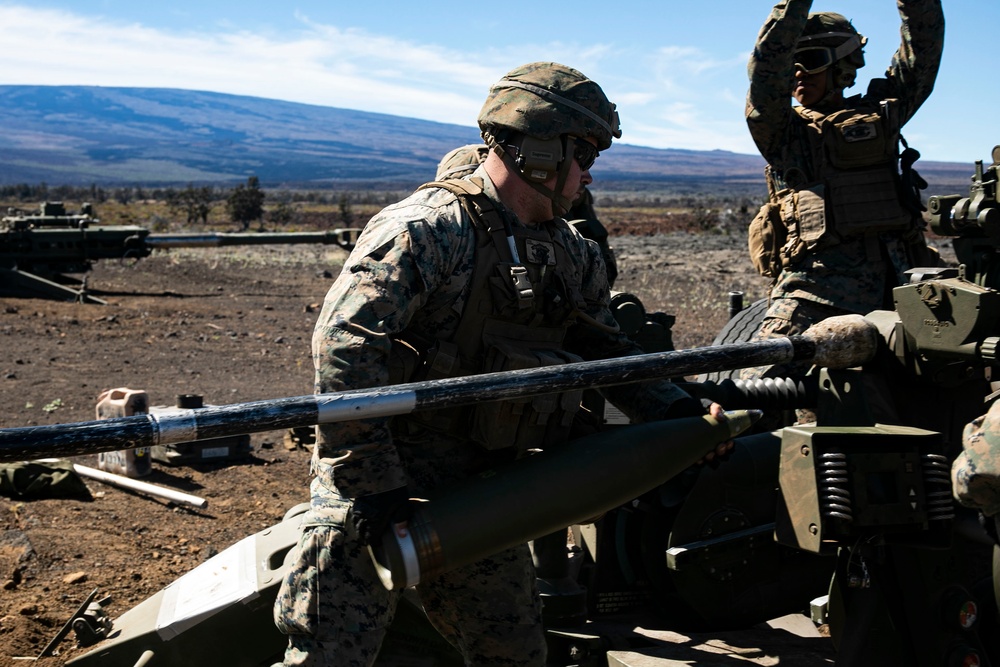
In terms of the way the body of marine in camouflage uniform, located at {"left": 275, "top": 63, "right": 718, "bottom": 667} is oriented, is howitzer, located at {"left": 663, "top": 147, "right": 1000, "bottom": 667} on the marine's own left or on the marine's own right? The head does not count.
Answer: on the marine's own left

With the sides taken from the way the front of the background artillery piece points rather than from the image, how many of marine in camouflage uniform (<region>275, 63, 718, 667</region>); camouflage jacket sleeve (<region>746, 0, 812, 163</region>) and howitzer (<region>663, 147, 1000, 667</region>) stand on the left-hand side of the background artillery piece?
0

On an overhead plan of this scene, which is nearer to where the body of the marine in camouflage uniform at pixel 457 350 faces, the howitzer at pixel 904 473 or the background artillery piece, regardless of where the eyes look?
the howitzer

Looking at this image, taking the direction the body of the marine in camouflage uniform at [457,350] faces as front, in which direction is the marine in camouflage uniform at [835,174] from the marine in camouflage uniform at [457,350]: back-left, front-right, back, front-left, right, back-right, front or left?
left

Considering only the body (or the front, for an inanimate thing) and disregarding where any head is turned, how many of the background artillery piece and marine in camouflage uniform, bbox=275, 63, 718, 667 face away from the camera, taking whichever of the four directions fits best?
0

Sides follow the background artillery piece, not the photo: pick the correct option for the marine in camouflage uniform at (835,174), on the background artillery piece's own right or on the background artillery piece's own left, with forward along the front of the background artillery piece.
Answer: on the background artillery piece's own right

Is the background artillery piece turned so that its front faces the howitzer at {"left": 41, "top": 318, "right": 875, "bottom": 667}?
no

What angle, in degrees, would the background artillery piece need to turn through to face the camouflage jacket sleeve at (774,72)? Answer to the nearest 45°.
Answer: approximately 90° to its right

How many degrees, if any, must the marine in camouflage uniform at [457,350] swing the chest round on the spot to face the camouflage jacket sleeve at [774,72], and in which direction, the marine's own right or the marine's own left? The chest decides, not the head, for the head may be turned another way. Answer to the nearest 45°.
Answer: approximately 90° to the marine's own left

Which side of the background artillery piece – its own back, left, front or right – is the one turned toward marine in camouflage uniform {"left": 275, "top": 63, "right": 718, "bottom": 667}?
right

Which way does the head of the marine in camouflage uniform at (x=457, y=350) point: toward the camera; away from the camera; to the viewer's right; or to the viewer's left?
to the viewer's right

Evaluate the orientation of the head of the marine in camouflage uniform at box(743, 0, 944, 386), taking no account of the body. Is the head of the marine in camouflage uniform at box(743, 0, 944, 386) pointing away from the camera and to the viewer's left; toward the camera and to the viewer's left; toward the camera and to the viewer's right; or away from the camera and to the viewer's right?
toward the camera and to the viewer's left

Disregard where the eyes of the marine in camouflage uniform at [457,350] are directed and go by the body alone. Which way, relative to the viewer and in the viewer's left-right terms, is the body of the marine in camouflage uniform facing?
facing the viewer and to the right of the viewer

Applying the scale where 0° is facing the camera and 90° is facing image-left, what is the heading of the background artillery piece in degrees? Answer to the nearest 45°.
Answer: approximately 270°
